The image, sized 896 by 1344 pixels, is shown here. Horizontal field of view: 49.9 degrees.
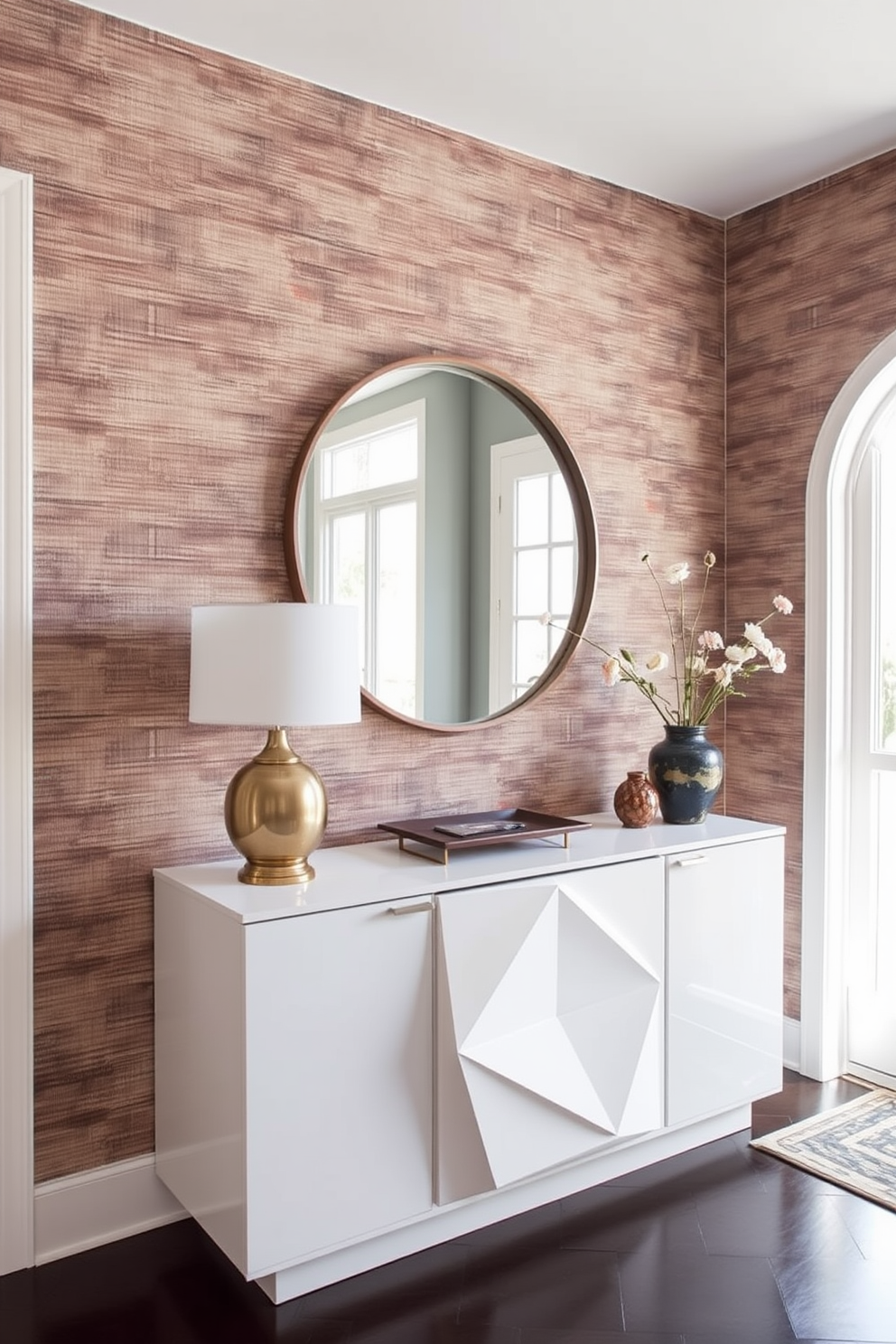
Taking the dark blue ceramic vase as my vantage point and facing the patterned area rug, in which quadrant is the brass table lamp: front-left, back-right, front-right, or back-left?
back-right

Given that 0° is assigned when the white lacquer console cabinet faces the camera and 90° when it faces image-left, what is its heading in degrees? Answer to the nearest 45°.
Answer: approximately 315°

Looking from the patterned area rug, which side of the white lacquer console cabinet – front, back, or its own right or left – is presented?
left
